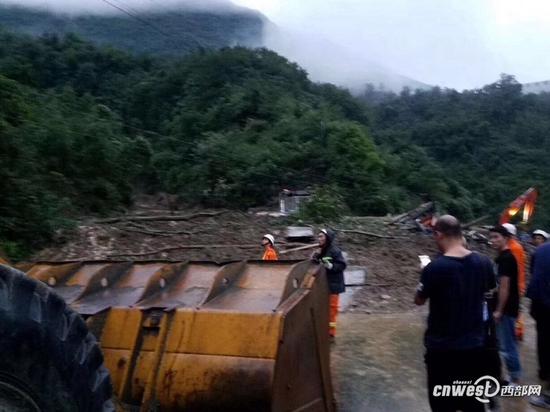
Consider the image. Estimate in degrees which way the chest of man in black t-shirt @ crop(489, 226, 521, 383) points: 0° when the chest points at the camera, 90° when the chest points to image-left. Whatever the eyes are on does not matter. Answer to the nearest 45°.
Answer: approximately 90°

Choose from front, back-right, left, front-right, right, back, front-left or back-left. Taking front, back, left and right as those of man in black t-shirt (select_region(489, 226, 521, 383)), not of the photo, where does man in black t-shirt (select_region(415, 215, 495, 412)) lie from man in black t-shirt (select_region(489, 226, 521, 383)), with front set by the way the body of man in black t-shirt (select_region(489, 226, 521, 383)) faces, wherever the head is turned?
left

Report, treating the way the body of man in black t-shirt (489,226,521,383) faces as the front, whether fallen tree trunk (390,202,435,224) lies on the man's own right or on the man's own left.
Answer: on the man's own right

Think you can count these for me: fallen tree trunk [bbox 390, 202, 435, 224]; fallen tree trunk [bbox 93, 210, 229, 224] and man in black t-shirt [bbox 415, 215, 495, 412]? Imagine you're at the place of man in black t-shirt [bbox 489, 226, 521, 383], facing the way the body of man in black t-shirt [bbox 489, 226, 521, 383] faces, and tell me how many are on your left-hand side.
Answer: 1

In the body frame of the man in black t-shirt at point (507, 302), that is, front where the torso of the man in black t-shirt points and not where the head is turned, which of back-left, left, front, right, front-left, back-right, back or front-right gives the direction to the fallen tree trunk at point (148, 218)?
front-right

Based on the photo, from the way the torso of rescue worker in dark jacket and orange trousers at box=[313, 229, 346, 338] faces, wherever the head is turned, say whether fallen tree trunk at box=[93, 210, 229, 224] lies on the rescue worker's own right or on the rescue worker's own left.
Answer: on the rescue worker's own right
